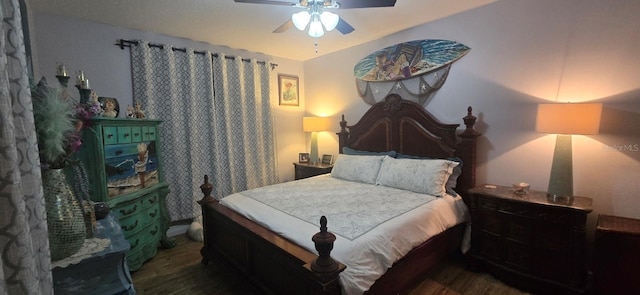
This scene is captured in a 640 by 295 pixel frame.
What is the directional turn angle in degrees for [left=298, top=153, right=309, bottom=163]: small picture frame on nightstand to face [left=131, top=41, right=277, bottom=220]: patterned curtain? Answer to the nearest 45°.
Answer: approximately 45° to its right

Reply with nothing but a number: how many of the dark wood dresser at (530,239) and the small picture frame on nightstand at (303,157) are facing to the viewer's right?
0

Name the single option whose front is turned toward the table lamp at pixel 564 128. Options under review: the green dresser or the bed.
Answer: the green dresser

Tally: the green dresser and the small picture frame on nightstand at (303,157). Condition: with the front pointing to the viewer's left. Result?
0

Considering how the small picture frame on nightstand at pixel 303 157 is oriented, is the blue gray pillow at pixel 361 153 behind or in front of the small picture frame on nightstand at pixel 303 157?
in front

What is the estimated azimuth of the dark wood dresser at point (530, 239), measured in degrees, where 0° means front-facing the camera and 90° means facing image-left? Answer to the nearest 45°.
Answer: approximately 45°

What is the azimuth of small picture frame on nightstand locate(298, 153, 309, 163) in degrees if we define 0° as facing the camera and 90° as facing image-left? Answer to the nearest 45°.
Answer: approximately 0°

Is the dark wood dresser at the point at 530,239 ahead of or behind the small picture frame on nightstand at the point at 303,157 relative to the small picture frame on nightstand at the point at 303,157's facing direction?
ahead

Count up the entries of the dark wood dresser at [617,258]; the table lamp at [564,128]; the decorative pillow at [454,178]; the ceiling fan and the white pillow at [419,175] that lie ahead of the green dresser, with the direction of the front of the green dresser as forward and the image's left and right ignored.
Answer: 5

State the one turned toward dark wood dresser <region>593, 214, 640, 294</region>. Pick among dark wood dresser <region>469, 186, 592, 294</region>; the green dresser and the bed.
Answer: the green dresser

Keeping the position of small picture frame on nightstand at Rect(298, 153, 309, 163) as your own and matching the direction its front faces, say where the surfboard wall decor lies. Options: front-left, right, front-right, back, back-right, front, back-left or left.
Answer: front-left
